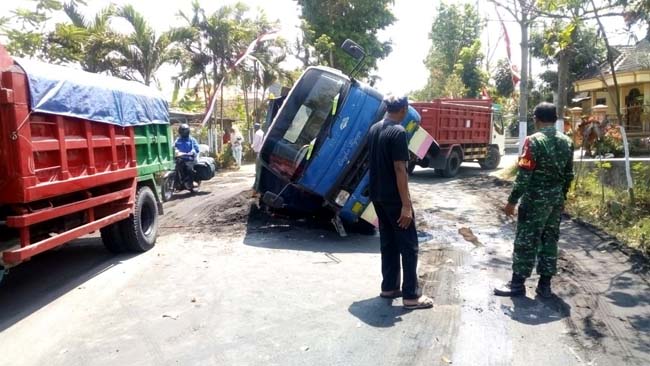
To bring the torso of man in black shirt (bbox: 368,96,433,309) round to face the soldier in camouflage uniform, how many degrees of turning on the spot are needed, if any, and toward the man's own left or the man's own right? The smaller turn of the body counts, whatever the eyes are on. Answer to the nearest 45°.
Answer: approximately 45° to the man's own right

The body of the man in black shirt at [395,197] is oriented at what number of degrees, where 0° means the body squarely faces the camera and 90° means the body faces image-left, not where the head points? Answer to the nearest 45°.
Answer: approximately 225°

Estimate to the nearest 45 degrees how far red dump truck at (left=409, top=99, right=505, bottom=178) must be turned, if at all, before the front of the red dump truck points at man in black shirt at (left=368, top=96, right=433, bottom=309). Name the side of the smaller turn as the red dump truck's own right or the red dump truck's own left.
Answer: approximately 135° to the red dump truck's own right

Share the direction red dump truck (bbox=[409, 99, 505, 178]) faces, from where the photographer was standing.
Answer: facing away from the viewer and to the right of the viewer

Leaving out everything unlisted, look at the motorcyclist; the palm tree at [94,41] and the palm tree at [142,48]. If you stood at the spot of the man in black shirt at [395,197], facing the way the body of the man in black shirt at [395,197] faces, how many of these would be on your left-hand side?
3

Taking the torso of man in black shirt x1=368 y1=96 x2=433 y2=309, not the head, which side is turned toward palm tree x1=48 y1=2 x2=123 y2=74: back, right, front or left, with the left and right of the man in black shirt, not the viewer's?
left

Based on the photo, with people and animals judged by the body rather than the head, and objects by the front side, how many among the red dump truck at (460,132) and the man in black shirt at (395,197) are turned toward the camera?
0

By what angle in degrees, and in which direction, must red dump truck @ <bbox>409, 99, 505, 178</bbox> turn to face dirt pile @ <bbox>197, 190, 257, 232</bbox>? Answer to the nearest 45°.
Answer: approximately 180°

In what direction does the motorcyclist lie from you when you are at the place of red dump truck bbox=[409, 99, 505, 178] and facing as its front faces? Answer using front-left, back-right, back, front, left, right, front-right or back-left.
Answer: back

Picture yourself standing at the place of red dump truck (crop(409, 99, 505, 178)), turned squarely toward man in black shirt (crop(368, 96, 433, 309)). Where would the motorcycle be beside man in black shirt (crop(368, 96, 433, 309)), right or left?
right
